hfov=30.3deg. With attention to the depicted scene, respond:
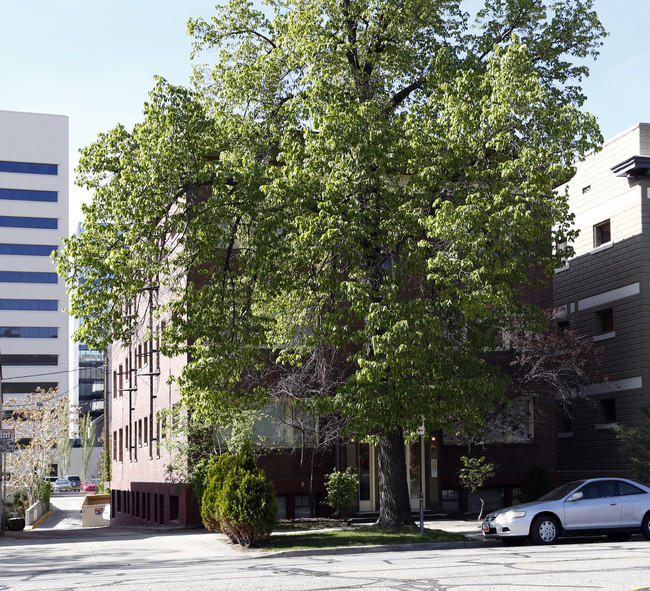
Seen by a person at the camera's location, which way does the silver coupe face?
facing the viewer and to the left of the viewer

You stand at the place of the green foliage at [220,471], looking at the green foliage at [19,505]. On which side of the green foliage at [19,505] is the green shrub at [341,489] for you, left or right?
right

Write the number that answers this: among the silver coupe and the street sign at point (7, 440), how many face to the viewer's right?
0

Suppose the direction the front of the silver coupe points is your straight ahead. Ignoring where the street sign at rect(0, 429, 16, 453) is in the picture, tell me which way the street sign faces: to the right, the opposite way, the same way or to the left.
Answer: to the left

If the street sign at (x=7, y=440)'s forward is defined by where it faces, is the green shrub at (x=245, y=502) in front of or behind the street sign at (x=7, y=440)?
in front

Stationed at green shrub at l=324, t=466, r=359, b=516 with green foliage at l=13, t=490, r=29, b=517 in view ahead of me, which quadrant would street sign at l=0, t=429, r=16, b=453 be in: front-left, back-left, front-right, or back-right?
front-left

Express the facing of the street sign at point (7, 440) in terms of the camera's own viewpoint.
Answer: facing the viewer

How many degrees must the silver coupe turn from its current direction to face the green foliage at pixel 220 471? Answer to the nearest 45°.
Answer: approximately 45° to its right

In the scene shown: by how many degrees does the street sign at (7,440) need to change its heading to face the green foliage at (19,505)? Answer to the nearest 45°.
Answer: approximately 180°
